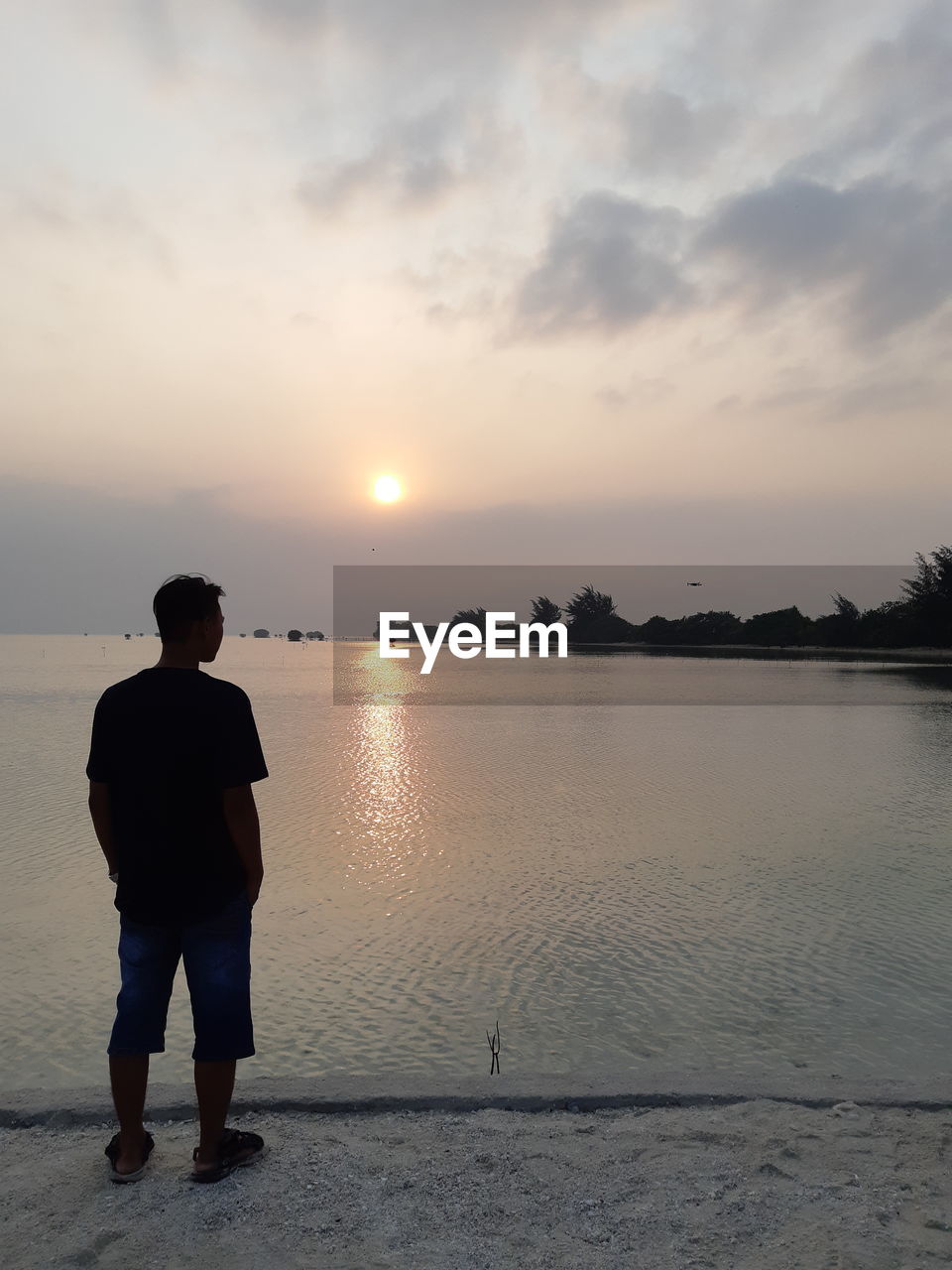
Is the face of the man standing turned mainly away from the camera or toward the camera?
away from the camera

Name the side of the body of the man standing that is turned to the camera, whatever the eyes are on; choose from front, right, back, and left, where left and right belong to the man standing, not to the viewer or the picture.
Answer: back
